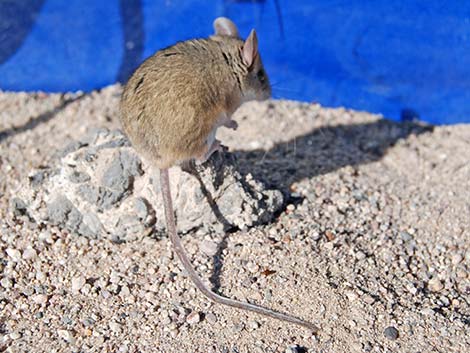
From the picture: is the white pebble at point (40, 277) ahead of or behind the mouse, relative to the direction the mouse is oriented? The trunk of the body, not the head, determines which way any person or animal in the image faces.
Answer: behind

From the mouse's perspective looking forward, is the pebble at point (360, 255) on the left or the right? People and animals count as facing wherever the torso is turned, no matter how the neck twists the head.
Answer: on its right

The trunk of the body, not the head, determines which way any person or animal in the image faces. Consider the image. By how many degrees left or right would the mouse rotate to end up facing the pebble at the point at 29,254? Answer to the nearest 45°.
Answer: approximately 135° to its left

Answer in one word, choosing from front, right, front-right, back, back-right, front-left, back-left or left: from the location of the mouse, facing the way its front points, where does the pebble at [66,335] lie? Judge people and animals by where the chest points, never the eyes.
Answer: back

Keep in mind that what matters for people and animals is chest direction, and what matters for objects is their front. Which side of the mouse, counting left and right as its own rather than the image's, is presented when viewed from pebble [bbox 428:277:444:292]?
right

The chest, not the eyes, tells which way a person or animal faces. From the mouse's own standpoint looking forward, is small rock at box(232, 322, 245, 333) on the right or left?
on its right

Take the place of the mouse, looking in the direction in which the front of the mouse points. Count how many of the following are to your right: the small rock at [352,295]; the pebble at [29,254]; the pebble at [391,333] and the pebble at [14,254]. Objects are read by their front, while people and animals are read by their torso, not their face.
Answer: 2

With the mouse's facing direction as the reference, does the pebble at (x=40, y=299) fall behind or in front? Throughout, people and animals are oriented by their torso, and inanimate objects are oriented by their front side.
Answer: behind

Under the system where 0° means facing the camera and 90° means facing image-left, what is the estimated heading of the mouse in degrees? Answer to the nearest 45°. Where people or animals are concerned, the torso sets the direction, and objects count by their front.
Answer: approximately 225°

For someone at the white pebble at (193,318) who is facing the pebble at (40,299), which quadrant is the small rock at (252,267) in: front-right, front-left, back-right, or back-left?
back-right

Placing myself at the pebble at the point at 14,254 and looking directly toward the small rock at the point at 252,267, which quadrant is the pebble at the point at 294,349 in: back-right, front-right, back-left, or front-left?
front-right

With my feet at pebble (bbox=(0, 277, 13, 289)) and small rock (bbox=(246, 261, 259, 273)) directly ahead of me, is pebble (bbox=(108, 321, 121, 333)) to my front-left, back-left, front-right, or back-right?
front-right

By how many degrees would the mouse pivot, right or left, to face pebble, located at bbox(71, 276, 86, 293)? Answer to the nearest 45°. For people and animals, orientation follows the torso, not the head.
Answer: approximately 180°

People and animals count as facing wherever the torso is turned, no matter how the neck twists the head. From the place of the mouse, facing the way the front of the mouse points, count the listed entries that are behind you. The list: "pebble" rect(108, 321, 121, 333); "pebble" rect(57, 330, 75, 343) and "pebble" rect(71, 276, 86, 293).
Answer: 3
